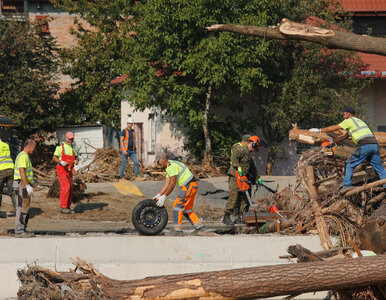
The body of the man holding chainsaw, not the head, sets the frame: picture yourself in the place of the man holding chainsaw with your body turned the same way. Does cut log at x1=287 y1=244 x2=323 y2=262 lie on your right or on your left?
on your right

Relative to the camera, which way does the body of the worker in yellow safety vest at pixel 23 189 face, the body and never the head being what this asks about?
to the viewer's right

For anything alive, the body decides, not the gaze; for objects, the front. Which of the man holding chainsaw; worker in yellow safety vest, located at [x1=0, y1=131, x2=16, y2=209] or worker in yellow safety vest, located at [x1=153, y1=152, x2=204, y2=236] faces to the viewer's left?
worker in yellow safety vest, located at [x1=153, y1=152, x2=204, y2=236]

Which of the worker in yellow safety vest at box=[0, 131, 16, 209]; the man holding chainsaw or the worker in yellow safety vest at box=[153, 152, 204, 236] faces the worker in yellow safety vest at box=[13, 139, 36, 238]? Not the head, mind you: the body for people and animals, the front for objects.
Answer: the worker in yellow safety vest at box=[153, 152, 204, 236]

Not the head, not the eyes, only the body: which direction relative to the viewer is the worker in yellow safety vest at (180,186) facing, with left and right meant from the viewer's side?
facing to the left of the viewer

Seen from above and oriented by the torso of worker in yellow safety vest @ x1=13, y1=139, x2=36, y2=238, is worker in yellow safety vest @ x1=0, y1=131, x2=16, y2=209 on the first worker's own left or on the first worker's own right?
on the first worker's own left

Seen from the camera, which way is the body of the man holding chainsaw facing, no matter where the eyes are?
to the viewer's right

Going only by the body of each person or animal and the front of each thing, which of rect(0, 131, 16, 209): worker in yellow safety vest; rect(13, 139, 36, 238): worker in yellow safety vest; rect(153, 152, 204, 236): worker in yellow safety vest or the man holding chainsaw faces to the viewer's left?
rect(153, 152, 204, 236): worker in yellow safety vest

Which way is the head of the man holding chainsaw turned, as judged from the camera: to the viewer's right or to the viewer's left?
to the viewer's right

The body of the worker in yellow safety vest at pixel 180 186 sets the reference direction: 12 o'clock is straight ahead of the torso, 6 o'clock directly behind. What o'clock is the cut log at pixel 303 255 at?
The cut log is roughly at 8 o'clock from the worker in yellow safety vest.

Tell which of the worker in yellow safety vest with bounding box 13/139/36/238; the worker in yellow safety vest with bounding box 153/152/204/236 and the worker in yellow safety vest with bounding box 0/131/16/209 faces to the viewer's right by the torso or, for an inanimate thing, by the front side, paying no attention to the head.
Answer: the worker in yellow safety vest with bounding box 13/139/36/238
